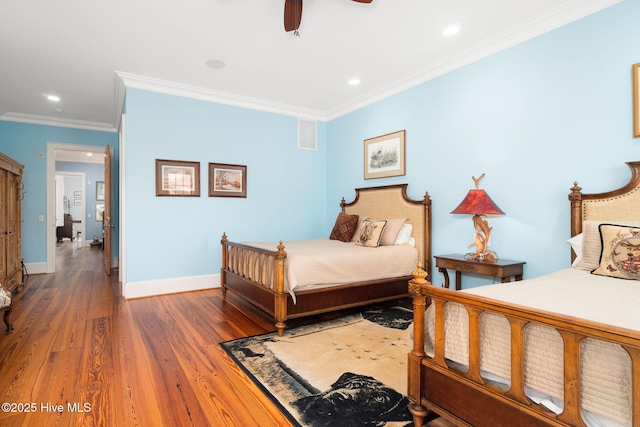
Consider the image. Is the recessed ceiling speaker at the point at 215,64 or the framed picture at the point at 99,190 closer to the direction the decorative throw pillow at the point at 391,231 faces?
the recessed ceiling speaker

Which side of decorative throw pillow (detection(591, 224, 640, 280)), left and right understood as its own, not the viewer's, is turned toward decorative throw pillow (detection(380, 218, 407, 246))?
right

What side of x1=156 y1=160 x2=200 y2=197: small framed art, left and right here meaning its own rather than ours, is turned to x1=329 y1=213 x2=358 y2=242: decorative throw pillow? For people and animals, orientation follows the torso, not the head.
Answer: left

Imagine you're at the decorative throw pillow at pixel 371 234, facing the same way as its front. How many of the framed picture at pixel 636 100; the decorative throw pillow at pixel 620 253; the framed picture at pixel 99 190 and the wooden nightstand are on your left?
3

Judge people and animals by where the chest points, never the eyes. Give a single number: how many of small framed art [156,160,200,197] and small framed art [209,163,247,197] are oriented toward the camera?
2

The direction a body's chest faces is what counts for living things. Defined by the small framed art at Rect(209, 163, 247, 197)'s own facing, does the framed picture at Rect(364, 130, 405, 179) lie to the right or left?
on its left

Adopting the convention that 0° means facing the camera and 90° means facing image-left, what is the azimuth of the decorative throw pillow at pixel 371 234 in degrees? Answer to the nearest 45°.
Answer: approximately 45°

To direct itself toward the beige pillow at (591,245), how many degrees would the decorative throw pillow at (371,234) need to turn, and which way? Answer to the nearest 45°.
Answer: approximately 90° to its left

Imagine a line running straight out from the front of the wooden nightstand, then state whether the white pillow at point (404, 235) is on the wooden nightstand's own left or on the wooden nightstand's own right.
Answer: on the wooden nightstand's own right

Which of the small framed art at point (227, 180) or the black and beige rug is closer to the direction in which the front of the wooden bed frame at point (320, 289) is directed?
the black and beige rug

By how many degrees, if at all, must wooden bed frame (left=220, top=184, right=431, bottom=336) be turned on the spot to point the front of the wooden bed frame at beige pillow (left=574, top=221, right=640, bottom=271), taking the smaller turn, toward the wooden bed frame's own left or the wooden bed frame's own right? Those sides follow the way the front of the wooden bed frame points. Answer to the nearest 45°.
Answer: approximately 90° to the wooden bed frame's own left
